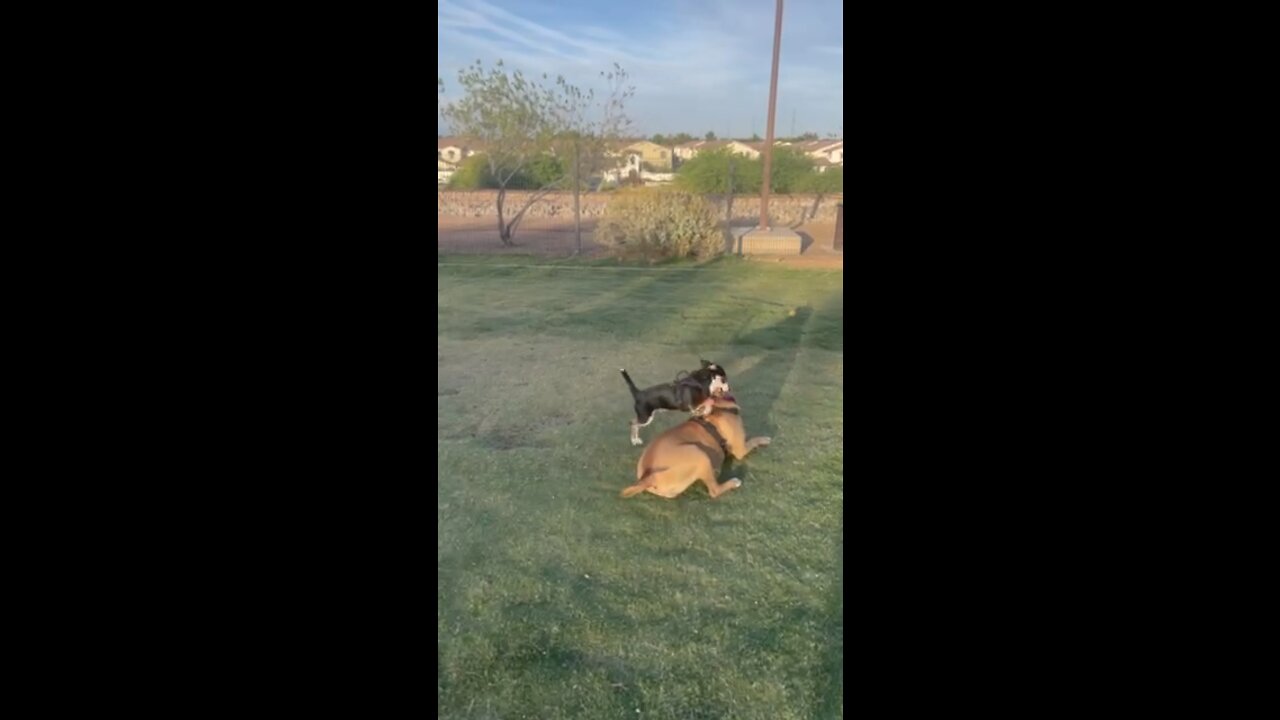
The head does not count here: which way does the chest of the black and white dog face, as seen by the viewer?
to the viewer's right

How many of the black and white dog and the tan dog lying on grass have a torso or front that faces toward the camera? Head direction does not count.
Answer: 0

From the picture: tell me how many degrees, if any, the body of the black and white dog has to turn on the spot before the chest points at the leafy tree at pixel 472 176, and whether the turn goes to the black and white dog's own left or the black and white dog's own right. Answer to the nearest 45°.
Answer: approximately 135° to the black and white dog's own left

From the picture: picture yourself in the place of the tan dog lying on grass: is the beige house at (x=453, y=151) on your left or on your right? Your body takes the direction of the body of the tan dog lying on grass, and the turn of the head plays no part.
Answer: on your left

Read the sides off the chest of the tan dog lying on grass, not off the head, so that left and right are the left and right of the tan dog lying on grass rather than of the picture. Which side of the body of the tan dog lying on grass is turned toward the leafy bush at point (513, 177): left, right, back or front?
left

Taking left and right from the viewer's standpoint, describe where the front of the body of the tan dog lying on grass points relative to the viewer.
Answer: facing away from the viewer and to the right of the viewer
